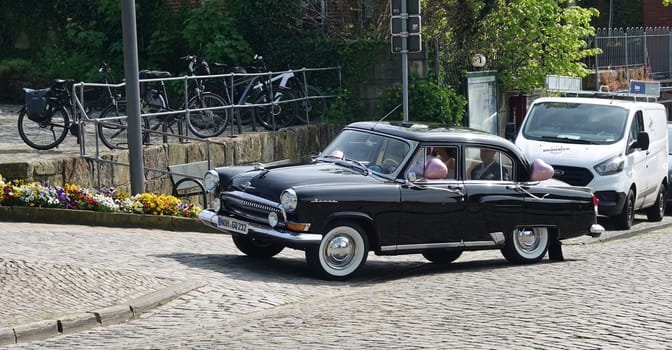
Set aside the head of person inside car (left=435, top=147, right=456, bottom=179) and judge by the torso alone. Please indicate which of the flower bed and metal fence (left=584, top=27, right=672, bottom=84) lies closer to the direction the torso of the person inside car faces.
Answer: the flower bed

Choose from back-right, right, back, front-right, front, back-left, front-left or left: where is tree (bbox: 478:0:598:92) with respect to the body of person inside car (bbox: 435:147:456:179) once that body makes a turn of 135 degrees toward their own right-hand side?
front-left

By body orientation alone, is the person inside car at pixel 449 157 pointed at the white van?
no

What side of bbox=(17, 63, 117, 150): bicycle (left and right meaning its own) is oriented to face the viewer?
right

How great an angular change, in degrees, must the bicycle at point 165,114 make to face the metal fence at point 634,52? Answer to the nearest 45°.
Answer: approximately 45° to its left

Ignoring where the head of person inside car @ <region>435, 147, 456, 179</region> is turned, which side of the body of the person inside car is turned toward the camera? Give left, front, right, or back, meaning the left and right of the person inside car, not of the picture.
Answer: left

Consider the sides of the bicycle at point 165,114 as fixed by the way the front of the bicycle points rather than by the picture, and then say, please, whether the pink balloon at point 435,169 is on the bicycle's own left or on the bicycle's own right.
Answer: on the bicycle's own right

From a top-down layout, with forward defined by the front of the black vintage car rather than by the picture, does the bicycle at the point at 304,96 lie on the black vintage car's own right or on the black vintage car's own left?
on the black vintage car's own right

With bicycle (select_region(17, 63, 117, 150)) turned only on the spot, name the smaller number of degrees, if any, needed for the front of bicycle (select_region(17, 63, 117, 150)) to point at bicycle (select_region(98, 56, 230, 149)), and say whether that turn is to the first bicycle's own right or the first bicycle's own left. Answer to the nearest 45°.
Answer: approximately 45° to the first bicycle's own left

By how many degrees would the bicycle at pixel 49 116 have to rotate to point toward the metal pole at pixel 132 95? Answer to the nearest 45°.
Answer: approximately 45° to its right

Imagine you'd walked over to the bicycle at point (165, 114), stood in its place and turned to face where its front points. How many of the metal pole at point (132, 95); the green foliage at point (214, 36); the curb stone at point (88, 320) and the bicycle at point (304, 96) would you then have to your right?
2

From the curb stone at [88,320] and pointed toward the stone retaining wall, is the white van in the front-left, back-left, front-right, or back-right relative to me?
front-right

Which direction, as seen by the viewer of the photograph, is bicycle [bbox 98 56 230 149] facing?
facing to the right of the viewer
